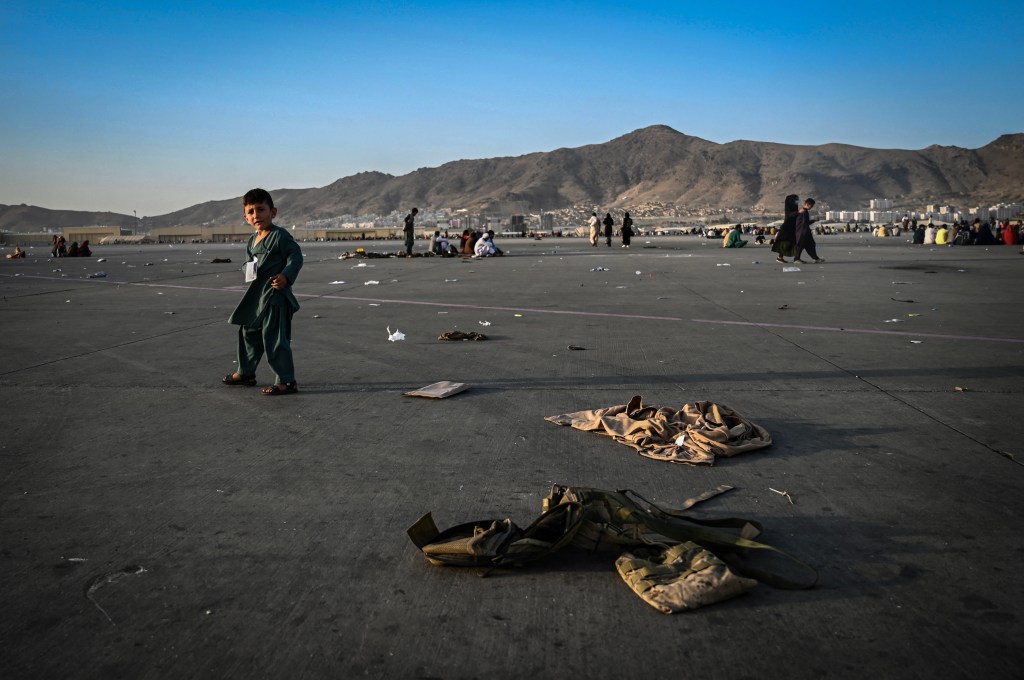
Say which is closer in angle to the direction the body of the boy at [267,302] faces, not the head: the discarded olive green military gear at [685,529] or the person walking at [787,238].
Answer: the discarded olive green military gear

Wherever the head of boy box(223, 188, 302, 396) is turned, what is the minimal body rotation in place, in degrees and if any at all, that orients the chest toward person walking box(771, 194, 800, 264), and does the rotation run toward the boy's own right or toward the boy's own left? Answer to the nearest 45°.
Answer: approximately 180°

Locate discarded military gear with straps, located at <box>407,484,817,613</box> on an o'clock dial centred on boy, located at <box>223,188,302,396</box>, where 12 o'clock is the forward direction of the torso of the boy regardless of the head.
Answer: The discarded military gear with straps is roughly at 10 o'clock from the boy.

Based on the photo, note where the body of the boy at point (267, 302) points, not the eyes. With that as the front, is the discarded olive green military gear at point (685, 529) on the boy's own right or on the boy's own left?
on the boy's own left

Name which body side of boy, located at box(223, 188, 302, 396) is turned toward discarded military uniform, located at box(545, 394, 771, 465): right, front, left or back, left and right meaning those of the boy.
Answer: left

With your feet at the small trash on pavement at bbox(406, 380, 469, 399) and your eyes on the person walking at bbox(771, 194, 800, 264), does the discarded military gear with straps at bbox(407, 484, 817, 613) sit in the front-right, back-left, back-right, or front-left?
back-right

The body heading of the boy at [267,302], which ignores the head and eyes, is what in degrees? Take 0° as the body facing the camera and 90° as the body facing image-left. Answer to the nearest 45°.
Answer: approximately 45°

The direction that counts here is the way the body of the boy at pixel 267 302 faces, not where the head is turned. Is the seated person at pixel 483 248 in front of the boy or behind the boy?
behind

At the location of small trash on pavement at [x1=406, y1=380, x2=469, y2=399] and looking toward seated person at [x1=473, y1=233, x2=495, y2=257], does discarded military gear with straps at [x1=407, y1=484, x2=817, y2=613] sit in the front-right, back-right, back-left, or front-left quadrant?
back-right

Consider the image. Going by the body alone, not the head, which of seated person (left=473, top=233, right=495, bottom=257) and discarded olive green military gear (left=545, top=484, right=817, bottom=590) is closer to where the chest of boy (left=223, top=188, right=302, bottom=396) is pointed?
the discarded olive green military gear
